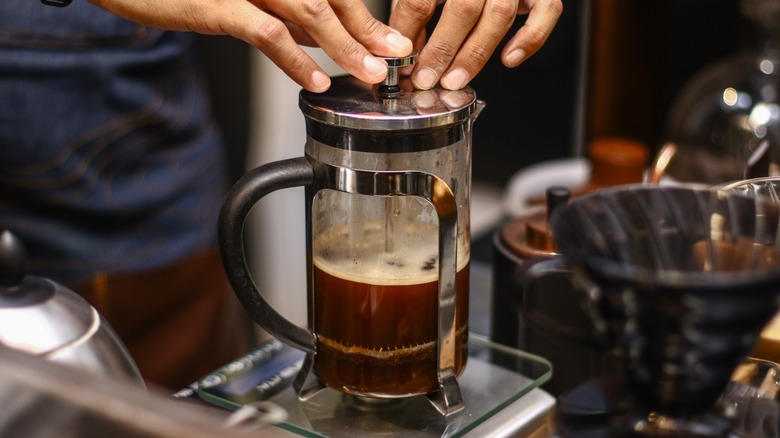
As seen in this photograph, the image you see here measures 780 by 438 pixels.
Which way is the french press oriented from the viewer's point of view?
to the viewer's right

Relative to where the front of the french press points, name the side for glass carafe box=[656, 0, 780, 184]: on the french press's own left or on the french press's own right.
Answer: on the french press's own left

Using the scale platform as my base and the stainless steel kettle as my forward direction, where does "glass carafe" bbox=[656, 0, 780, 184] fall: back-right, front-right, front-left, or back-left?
back-right

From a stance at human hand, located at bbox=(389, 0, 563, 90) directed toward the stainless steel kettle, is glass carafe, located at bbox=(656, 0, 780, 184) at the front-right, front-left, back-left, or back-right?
back-right
